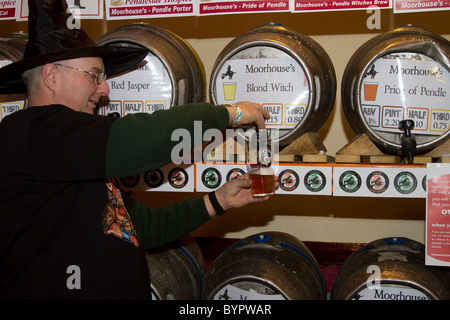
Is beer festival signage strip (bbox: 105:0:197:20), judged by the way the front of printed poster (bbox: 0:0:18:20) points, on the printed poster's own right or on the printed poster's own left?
on the printed poster's own left

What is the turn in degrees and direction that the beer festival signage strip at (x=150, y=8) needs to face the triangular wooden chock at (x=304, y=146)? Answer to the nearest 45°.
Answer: approximately 45° to its left

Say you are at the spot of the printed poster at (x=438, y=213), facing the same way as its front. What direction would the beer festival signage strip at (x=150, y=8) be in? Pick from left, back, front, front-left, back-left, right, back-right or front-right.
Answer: right

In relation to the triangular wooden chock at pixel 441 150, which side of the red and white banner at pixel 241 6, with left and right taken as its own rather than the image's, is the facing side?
left
